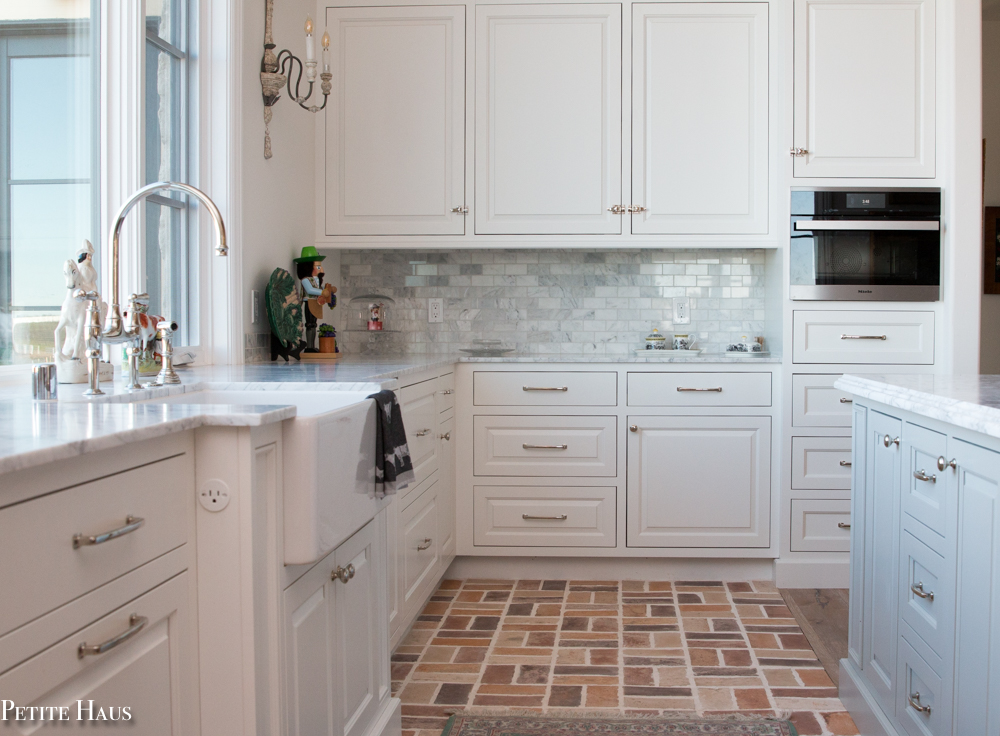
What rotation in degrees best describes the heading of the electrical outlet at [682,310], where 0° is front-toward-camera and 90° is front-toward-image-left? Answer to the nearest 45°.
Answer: approximately 0°

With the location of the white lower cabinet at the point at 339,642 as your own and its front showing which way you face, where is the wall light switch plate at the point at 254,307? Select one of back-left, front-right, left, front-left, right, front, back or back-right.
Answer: back-left

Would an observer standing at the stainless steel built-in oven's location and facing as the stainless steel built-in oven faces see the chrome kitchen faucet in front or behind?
in front

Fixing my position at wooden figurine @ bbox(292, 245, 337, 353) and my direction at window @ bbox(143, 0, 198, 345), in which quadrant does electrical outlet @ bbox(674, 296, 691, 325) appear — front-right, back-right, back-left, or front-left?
back-left

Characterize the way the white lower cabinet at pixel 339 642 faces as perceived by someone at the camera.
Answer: facing the viewer and to the right of the viewer
